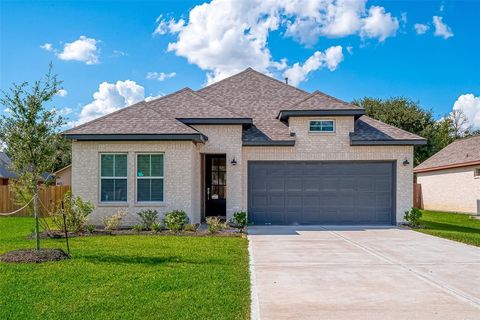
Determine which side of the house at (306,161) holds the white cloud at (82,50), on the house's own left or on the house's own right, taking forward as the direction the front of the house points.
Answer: on the house's own right

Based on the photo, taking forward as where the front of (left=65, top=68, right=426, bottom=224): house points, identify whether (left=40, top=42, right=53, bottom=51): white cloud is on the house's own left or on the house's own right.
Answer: on the house's own right

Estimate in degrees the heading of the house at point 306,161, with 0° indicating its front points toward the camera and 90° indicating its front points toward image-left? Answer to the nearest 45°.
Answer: approximately 0°

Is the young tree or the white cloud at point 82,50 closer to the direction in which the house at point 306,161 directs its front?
the young tree

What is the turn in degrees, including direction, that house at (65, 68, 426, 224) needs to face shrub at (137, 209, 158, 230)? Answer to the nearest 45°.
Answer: approximately 45° to its right

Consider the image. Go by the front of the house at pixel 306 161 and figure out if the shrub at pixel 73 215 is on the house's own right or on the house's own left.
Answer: on the house's own right

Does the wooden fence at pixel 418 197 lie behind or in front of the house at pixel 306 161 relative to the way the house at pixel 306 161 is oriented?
behind

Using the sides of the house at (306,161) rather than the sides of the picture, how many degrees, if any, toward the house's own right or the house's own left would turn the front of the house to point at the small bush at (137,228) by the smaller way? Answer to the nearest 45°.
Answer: approximately 45° to the house's own right

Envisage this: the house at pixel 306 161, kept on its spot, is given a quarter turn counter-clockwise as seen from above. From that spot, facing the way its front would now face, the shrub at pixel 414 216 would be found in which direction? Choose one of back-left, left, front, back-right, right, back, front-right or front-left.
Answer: front
